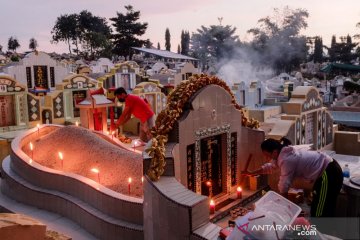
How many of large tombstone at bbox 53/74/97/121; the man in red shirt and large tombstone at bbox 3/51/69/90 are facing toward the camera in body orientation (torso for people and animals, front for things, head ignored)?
2

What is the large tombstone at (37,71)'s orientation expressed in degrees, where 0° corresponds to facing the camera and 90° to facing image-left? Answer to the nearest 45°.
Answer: approximately 0°

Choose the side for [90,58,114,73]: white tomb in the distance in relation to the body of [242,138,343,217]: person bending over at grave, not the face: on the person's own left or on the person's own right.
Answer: on the person's own right

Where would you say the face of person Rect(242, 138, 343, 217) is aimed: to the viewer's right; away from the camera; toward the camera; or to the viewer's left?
to the viewer's left

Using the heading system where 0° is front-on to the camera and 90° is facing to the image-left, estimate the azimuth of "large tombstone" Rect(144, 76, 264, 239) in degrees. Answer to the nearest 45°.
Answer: approximately 315°

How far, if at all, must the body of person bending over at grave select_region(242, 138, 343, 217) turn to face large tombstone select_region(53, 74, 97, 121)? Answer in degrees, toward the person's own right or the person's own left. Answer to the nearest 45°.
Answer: approximately 45° to the person's own right

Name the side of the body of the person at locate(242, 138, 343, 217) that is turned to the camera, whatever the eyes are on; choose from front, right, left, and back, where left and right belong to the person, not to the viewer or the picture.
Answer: left

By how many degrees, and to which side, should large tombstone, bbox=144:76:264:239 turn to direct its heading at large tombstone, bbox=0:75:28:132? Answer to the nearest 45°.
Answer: approximately 180°
